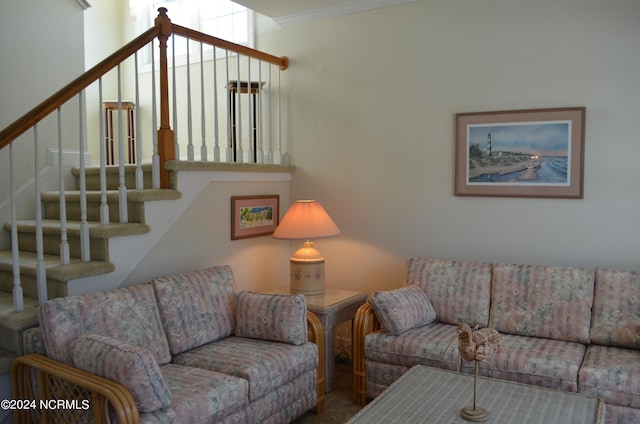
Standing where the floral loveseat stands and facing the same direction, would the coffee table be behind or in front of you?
in front

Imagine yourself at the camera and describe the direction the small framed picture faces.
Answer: facing the viewer and to the right of the viewer

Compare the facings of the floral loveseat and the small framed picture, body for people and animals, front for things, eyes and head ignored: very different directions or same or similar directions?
same or similar directions

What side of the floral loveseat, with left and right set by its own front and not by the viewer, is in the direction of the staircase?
back

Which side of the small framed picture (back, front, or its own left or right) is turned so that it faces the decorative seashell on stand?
front

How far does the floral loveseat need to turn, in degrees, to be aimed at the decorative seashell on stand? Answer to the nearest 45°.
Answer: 0° — it already faces it

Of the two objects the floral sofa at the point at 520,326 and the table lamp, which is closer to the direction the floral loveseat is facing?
the floral sofa

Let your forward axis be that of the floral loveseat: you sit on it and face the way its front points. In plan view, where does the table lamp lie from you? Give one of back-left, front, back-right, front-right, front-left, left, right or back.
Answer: left

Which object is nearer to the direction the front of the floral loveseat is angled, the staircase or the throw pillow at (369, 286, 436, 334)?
the throw pillow

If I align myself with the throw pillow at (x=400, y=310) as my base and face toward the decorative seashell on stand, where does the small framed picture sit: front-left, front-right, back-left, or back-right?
back-right

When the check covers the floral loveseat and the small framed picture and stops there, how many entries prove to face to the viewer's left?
0

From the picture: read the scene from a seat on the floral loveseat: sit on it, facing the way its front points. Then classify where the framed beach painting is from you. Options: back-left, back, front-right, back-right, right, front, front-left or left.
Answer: front-left

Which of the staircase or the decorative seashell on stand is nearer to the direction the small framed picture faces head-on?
the decorative seashell on stand
